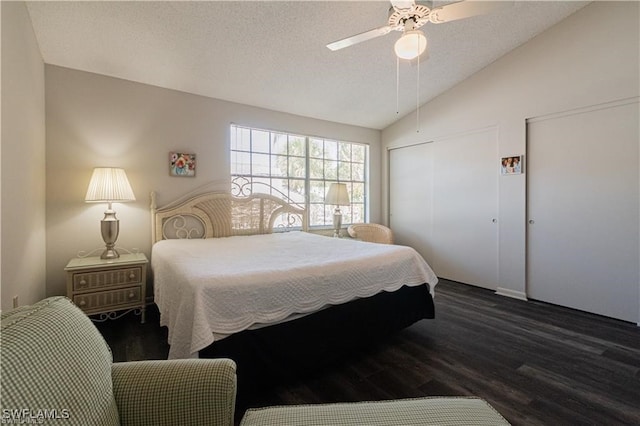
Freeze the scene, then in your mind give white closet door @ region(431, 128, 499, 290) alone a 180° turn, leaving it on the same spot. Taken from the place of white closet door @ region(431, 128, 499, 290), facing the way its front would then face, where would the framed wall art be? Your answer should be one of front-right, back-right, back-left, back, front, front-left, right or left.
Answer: back

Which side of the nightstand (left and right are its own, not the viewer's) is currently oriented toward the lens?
front

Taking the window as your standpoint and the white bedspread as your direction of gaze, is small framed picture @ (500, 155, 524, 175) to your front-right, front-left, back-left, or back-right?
front-left

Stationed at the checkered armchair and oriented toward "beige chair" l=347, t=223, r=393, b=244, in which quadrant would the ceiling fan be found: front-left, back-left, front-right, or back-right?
front-right

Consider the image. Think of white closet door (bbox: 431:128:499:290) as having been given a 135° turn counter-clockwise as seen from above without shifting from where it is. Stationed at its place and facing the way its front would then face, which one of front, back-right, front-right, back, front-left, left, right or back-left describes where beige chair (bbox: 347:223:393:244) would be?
back

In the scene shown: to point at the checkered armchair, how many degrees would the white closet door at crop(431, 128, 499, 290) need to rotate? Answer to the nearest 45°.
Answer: approximately 45° to its left

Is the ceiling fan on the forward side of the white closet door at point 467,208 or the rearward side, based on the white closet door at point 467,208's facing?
on the forward side

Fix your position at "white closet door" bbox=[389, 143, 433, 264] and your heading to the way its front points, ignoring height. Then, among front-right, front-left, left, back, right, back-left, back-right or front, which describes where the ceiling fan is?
front-left

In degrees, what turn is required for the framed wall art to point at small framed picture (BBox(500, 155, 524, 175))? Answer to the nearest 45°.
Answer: approximately 45° to its left

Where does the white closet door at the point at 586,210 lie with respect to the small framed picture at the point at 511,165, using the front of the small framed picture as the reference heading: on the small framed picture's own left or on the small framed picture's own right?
on the small framed picture's own left

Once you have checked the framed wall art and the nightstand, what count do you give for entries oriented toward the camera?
2

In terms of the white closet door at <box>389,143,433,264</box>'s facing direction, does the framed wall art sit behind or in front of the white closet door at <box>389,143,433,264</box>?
in front

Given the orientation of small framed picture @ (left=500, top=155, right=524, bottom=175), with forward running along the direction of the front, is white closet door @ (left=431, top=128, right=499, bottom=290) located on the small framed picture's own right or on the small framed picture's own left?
on the small framed picture's own right

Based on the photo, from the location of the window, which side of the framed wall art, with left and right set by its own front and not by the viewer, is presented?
left

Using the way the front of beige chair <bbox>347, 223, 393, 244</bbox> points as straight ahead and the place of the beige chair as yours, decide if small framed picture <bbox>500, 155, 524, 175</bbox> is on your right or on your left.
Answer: on your left

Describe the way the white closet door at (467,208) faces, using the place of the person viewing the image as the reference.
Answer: facing the viewer and to the left of the viewer

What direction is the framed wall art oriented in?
toward the camera
